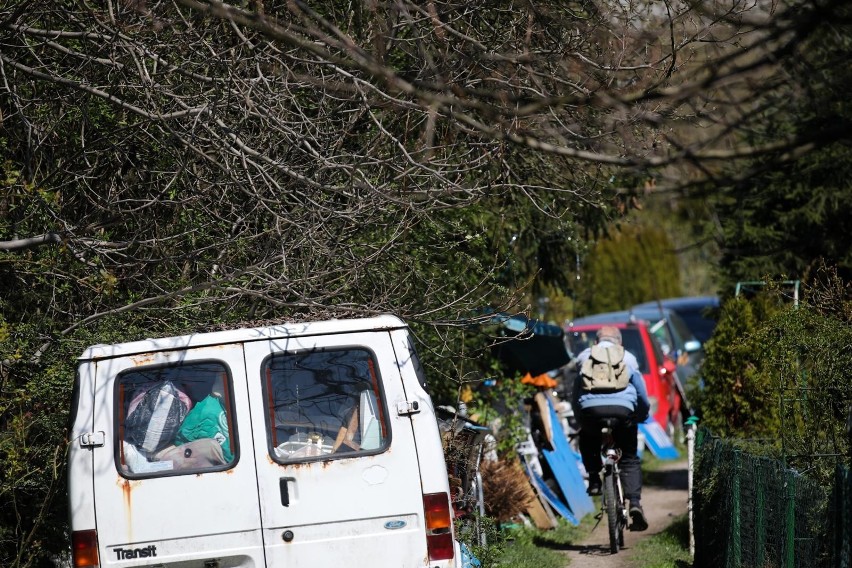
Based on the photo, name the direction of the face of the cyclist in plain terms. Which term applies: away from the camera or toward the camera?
away from the camera

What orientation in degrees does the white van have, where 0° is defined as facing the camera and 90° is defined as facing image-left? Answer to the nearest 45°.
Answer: approximately 180°

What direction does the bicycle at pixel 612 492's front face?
away from the camera

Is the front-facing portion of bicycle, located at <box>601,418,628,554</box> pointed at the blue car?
yes

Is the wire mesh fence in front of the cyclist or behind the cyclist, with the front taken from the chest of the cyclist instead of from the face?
behind

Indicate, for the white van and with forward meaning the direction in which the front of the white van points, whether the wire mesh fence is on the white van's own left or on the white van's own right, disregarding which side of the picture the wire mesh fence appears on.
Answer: on the white van's own right

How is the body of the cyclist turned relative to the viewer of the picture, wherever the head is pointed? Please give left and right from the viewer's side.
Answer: facing away from the viewer

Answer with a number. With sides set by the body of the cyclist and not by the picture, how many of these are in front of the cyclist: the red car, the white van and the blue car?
2
